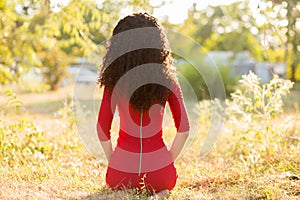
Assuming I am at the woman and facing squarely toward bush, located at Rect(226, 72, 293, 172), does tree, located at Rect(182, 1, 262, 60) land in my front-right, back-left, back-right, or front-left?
front-left

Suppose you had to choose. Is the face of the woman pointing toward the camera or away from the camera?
away from the camera

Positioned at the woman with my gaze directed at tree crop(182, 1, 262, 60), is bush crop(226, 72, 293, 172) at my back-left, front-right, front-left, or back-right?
front-right

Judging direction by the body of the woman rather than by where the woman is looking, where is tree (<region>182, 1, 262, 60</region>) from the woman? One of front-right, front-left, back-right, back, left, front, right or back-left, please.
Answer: front

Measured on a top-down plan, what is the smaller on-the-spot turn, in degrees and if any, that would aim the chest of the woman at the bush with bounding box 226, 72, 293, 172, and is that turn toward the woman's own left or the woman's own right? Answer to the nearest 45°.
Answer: approximately 45° to the woman's own right

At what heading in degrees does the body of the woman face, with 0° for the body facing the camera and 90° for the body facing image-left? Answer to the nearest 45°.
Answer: approximately 180°
